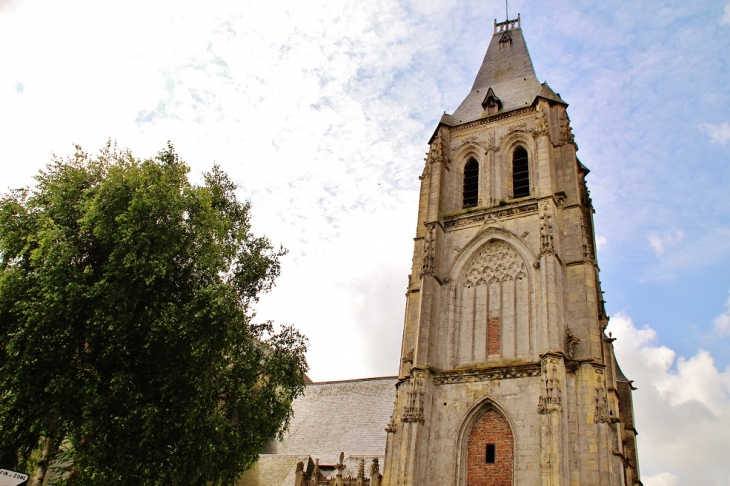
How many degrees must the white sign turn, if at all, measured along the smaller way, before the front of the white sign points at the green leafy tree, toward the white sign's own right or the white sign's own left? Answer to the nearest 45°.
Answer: approximately 180°

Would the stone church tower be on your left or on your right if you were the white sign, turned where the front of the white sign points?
on your left

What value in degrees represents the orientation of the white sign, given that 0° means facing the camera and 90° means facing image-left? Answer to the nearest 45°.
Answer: approximately 0°
